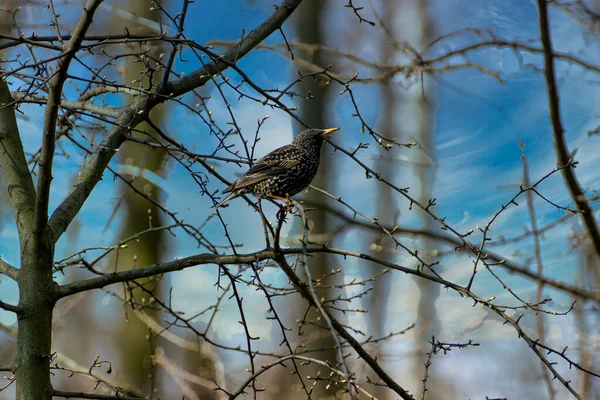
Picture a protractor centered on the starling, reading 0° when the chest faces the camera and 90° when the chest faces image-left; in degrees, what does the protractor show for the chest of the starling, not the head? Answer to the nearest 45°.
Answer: approximately 270°
